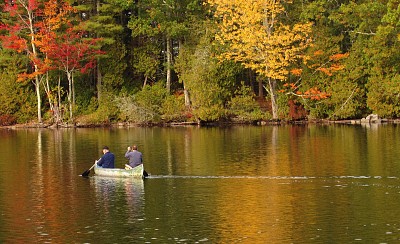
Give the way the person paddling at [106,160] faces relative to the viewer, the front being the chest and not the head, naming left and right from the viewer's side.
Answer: facing away from the viewer and to the left of the viewer
